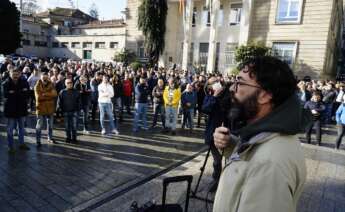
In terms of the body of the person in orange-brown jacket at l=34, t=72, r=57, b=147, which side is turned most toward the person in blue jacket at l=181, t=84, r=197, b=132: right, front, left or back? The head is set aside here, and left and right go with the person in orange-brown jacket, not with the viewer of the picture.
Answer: left

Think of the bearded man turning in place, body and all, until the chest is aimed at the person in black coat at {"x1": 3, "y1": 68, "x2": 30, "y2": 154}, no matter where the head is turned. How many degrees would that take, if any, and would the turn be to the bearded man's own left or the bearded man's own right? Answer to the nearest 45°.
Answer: approximately 45° to the bearded man's own right

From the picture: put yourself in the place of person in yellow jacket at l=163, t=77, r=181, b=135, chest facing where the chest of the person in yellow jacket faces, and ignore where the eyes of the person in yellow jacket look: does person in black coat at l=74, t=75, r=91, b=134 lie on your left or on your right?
on your right

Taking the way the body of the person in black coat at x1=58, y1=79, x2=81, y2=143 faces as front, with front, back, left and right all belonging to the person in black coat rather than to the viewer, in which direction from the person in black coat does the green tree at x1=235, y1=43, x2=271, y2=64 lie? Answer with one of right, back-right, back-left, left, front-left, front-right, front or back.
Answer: back-left

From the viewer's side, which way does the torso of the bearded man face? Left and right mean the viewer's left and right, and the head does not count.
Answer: facing to the left of the viewer

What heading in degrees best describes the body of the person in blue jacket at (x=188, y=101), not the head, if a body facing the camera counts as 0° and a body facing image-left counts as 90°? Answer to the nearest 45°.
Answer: approximately 0°

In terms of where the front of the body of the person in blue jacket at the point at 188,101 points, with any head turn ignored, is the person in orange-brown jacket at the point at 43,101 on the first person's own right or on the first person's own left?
on the first person's own right

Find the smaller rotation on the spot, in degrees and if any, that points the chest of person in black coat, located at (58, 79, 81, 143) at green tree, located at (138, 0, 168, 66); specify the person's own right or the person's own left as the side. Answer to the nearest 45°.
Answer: approximately 180°

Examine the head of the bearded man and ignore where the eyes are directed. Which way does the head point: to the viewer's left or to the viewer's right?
to the viewer's left

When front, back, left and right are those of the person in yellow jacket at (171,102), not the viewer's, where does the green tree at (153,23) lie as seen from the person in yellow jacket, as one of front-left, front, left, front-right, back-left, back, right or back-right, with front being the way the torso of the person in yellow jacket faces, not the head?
back

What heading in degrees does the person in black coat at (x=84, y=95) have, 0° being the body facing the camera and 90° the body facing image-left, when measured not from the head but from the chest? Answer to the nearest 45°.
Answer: approximately 0°
